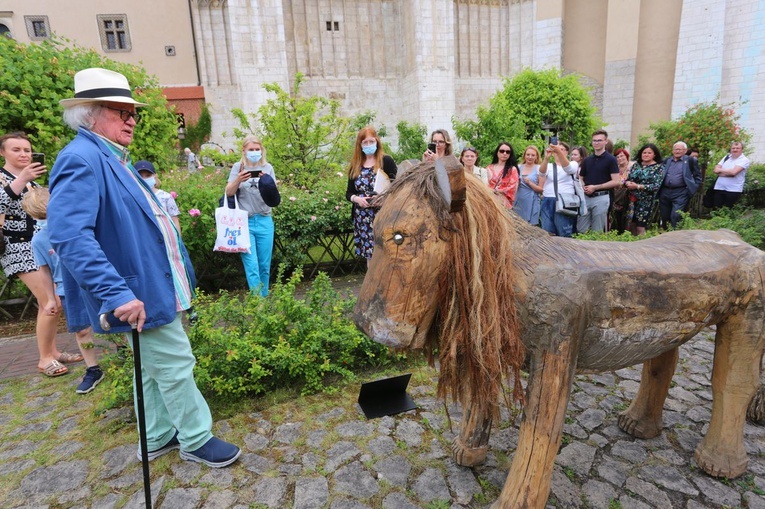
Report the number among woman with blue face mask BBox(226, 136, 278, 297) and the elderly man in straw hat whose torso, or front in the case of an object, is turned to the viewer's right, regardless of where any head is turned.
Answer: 1

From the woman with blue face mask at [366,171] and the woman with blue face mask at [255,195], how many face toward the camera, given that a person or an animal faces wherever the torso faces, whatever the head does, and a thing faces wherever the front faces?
2

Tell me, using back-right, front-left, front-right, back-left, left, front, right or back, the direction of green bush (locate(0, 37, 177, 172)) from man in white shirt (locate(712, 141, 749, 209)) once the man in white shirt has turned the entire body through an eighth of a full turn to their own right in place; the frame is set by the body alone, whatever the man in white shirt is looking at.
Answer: front-left

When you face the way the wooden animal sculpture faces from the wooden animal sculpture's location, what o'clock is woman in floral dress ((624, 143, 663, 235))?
The woman in floral dress is roughly at 5 o'clock from the wooden animal sculpture.

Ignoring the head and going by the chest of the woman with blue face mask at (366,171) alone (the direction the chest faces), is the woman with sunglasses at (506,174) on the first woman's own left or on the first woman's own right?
on the first woman's own left

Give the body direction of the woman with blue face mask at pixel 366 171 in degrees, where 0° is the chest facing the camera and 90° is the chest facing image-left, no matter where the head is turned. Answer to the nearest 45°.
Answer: approximately 0°

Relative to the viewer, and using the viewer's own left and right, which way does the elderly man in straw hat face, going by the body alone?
facing to the right of the viewer

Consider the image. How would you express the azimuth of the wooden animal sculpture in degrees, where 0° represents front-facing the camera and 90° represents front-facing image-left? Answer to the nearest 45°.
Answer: approximately 45°

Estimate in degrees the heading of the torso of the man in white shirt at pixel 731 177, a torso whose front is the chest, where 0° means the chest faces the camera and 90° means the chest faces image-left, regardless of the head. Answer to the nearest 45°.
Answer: approximately 45°

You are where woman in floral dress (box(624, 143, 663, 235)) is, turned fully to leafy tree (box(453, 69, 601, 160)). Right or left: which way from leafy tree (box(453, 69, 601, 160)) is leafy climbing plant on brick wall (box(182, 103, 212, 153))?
left
